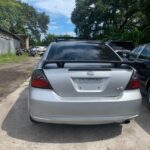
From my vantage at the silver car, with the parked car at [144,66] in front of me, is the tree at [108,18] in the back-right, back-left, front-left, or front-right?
front-left

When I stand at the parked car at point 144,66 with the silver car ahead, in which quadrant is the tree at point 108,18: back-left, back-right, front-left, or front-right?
back-right

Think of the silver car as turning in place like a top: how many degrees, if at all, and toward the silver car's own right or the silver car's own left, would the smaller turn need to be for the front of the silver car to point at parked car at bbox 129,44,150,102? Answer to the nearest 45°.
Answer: approximately 45° to the silver car's own right

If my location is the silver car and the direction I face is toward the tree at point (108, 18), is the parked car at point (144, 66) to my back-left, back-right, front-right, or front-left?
front-right

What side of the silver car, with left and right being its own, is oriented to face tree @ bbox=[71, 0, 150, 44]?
front

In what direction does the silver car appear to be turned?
away from the camera
